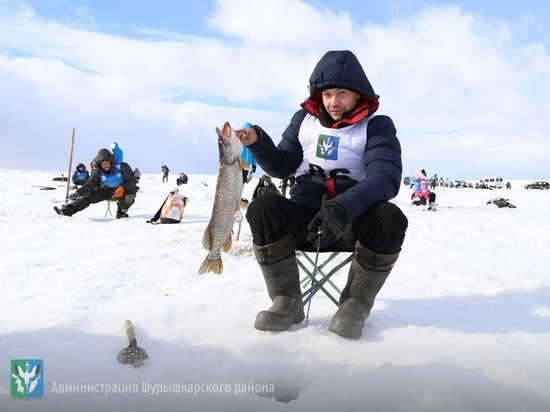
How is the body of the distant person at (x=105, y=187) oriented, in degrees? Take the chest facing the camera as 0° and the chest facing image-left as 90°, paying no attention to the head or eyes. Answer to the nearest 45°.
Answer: approximately 0°

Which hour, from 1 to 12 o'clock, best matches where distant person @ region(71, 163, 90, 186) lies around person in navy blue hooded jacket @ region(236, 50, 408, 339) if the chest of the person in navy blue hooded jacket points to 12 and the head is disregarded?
The distant person is roughly at 5 o'clock from the person in navy blue hooded jacket.

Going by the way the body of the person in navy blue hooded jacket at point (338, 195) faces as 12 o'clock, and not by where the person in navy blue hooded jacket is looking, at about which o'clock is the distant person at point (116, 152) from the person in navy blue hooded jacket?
The distant person is roughly at 5 o'clock from the person in navy blue hooded jacket.

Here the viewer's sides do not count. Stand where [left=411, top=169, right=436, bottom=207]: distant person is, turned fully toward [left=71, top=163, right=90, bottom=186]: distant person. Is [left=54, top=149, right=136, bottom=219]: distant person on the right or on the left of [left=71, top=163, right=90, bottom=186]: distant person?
left

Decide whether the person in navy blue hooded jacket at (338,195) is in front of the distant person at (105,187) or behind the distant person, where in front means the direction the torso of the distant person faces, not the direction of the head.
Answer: in front

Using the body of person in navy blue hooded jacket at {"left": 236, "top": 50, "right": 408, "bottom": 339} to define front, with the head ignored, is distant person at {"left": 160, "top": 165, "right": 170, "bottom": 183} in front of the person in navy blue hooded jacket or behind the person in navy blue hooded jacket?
behind

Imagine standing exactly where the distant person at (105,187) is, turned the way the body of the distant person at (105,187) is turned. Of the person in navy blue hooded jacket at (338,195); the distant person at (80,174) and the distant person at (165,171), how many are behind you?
2

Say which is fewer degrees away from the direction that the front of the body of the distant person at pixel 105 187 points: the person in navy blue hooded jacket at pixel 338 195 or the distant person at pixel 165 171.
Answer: the person in navy blue hooded jacket

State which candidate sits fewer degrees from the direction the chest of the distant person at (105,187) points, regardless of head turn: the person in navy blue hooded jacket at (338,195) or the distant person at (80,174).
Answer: the person in navy blue hooded jacket
